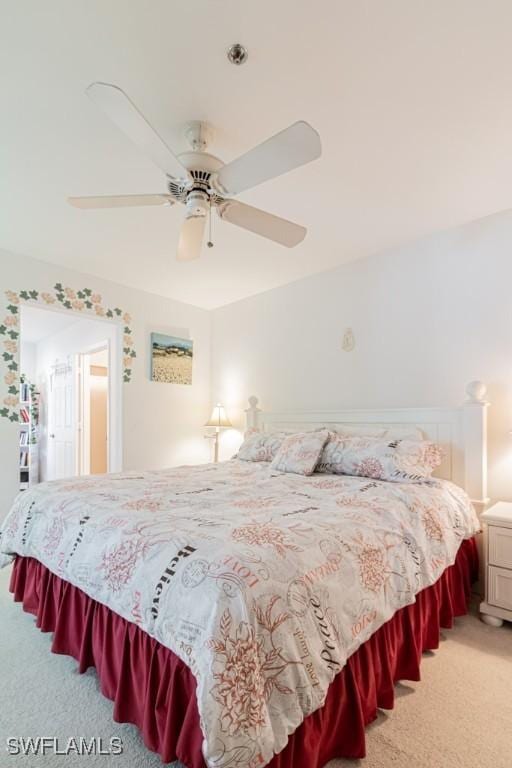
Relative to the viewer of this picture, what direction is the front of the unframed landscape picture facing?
facing the viewer and to the right of the viewer

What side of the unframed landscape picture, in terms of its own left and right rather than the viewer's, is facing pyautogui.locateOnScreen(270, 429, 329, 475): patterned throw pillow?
front

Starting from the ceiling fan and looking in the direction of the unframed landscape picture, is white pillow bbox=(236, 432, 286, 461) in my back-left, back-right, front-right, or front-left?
front-right

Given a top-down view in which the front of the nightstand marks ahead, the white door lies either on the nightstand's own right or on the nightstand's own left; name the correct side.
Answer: on the nightstand's own right

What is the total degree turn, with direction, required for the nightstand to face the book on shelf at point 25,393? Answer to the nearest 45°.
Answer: approximately 45° to its right

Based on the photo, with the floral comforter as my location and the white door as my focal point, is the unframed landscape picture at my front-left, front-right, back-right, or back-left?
front-right

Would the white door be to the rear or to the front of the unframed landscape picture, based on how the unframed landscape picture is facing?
to the rear

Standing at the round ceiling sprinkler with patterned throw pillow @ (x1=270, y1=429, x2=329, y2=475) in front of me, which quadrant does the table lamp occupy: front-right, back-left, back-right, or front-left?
front-left

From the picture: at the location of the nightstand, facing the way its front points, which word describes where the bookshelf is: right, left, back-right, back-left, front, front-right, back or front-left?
front-right

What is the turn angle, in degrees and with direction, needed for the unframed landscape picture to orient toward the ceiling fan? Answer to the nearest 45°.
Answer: approximately 45° to its right

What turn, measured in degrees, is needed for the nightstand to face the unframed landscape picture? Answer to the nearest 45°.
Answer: approximately 45° to its right

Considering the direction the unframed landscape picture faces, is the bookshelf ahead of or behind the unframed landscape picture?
behind

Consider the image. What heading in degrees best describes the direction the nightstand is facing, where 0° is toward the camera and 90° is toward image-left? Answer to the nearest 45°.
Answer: approximately 45°

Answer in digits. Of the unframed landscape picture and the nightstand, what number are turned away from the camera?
0

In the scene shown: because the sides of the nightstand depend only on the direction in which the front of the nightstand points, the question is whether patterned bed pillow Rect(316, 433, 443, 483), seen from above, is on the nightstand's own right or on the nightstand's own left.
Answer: on the nightstand's own right
